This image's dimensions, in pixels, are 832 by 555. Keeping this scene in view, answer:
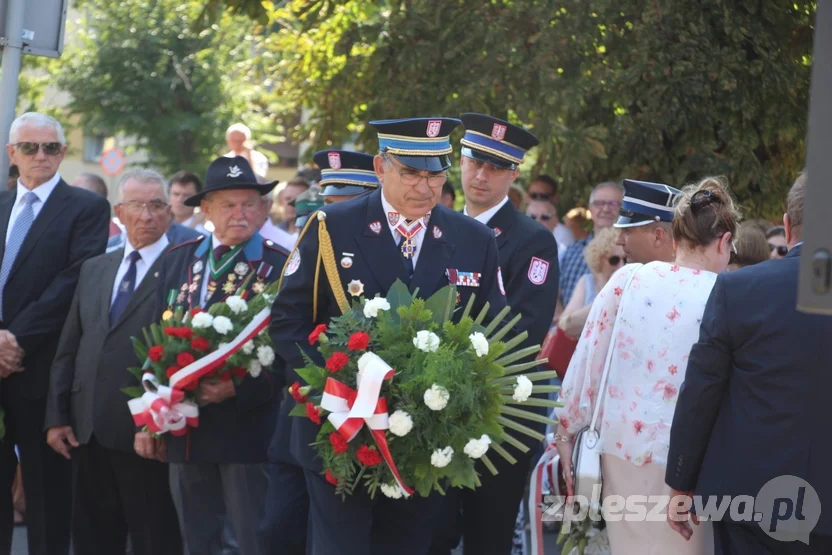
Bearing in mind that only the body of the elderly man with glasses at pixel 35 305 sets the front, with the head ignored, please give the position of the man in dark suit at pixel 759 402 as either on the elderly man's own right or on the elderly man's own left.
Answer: on the elderly man's own left

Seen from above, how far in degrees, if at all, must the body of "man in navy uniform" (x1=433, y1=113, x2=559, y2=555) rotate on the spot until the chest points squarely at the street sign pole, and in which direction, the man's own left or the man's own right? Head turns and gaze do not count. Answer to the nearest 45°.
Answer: approximately 45° to the man's own right

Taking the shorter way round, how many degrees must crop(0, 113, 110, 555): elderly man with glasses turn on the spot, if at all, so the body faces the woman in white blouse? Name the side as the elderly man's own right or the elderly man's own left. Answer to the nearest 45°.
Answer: approximately 90° to the elderly man's own left

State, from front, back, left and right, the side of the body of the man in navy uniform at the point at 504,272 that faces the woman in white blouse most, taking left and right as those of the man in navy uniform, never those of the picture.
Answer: left

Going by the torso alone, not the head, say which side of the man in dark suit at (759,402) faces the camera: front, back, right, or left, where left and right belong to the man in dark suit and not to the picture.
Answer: back
